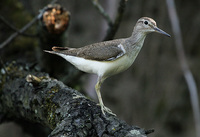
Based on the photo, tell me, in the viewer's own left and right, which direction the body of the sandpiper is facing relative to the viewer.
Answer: facing to the right of the viewer
